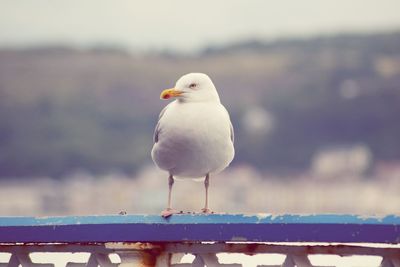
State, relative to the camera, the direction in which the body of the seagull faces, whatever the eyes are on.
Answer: toward the camera
